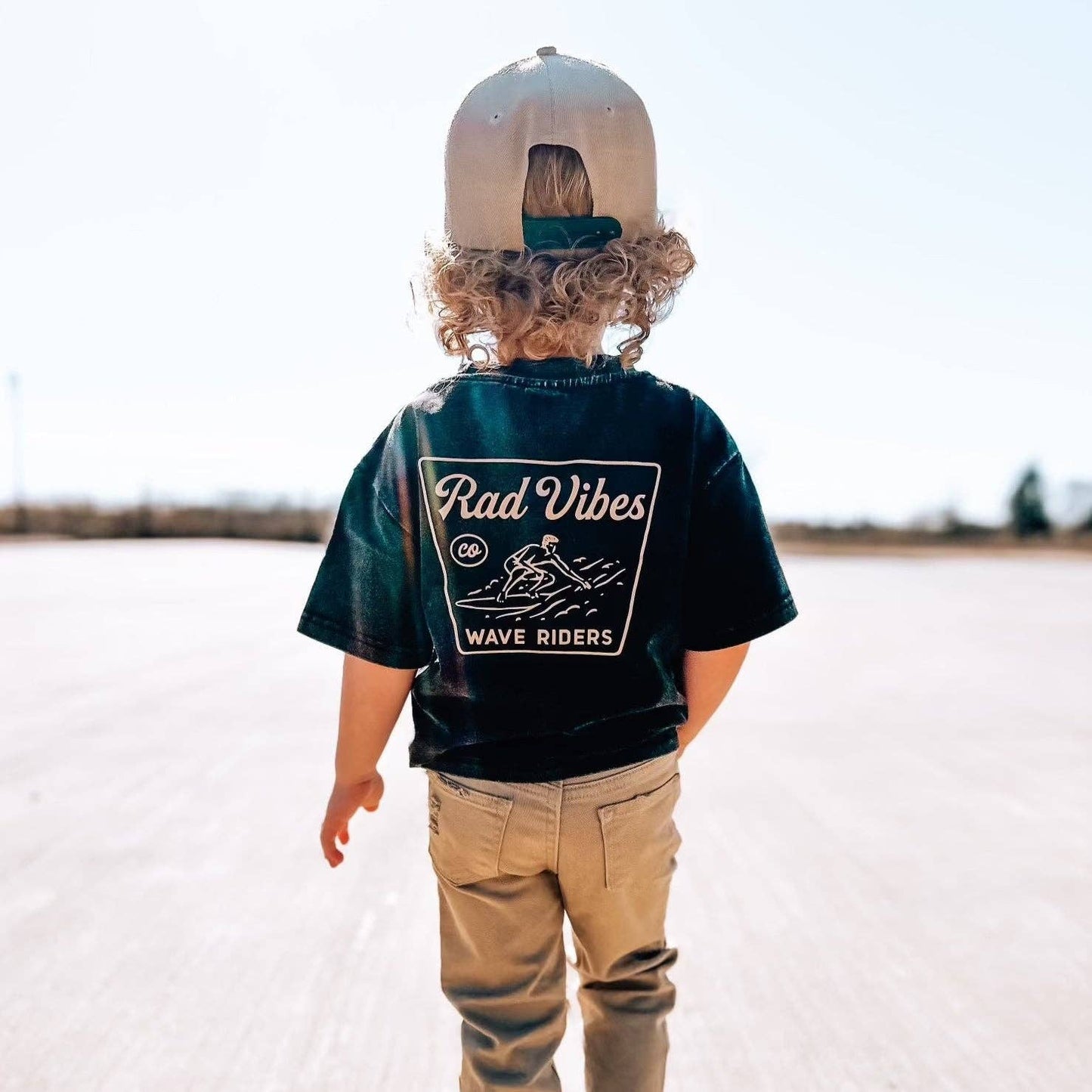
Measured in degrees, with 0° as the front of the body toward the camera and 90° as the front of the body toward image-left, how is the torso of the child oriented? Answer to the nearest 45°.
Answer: approximately 180°

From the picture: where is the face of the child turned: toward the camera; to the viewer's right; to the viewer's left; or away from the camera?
away from the camera

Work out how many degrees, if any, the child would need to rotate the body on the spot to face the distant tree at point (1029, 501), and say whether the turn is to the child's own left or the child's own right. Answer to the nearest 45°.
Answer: approximately 45° to the child's own right
